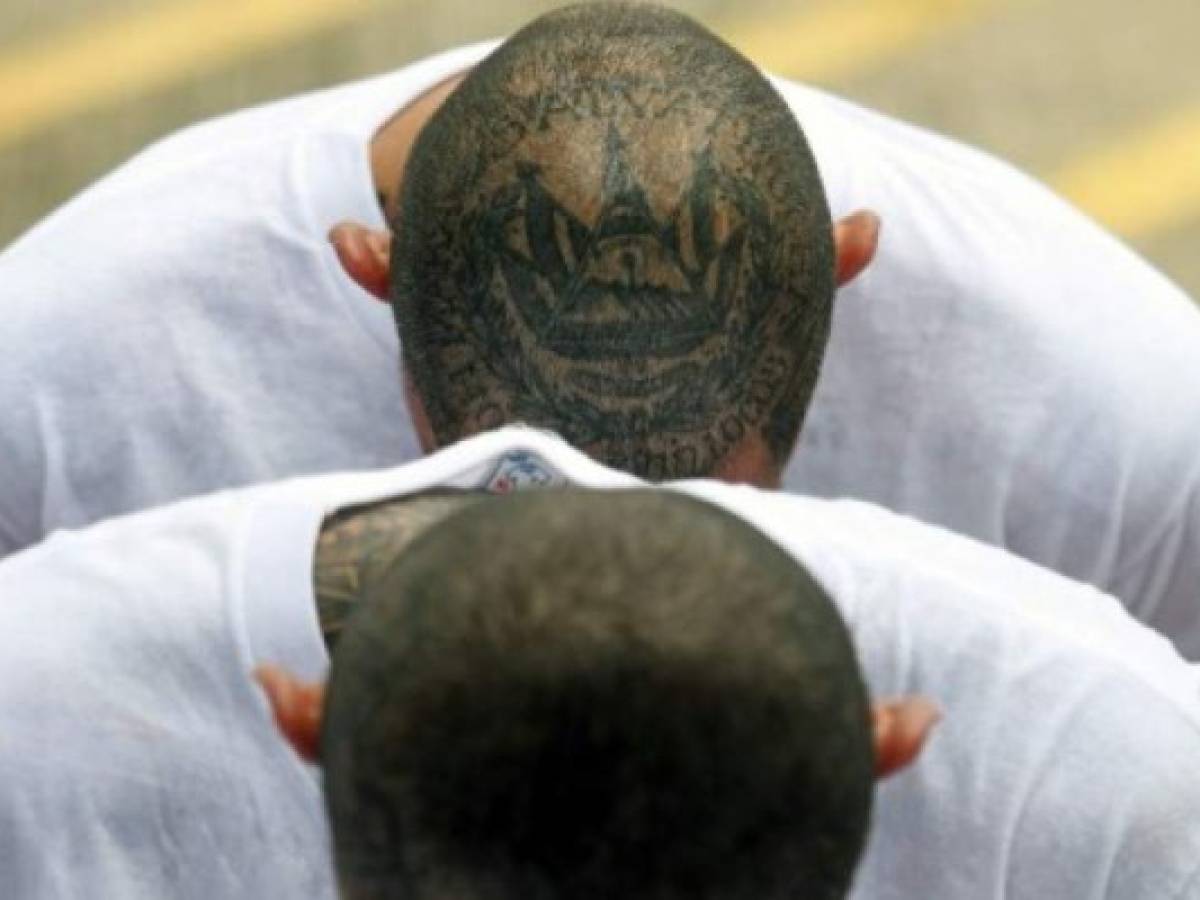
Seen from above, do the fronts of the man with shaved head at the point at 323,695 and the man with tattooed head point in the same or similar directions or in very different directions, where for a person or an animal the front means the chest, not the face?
same or similar directions
